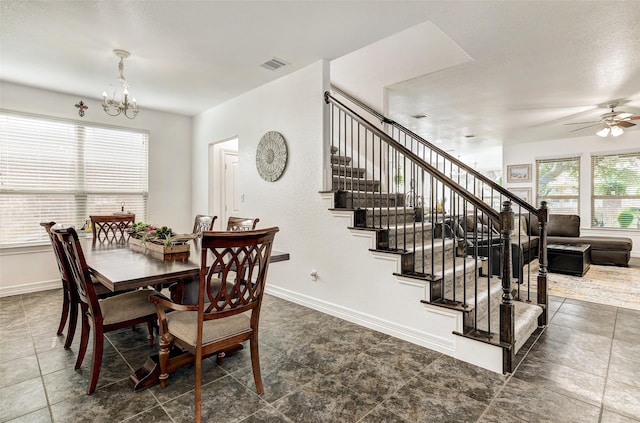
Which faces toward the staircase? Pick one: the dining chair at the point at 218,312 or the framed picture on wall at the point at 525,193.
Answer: the framed picture on wall

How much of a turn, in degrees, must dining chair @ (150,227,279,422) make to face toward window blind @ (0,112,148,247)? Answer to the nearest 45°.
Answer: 0° — it already faces it

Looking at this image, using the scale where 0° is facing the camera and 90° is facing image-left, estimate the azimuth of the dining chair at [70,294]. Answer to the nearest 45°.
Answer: approximately 270°

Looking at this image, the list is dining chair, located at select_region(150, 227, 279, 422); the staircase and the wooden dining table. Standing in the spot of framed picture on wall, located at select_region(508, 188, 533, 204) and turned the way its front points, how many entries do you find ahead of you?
3

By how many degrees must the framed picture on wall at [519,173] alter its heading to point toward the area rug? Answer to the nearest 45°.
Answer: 0° — it already faces it

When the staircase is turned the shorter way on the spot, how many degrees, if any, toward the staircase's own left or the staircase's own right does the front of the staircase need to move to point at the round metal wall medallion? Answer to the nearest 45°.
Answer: approximately 135° to the staircase's own right

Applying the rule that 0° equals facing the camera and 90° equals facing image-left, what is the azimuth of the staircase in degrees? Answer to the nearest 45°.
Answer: approximately 315°

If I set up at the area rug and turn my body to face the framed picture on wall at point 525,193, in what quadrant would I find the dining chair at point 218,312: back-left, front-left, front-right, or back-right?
back-left

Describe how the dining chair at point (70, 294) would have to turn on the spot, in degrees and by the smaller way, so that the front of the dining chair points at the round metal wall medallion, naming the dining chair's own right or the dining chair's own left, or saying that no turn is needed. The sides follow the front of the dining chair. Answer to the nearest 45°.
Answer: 0° — it already faces it

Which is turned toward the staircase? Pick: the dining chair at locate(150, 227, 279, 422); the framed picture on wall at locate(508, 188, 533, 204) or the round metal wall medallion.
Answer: the framed picture on wall

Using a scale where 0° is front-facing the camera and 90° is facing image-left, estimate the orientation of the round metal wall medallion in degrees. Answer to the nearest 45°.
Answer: approximately 45°
